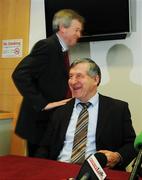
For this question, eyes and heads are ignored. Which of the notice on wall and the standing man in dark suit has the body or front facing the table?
the notice on wall

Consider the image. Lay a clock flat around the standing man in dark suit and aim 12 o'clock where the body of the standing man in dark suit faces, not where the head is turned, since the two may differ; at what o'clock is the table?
The table is roughly at 3 o'clock from the standing man in dark suit.

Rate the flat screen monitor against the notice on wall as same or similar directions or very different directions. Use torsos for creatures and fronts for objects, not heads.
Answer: same or similar directions

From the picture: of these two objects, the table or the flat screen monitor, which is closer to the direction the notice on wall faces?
the table

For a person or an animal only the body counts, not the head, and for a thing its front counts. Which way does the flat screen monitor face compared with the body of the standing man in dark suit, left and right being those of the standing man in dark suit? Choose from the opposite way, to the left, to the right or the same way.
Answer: to the right

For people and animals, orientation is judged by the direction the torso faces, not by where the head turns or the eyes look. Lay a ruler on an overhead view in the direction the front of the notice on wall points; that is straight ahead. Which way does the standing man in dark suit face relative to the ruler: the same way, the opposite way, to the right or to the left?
to the left

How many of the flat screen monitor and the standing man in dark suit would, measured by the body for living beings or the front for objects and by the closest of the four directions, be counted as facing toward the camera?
1

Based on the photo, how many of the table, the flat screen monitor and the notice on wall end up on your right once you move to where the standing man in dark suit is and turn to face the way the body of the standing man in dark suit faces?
1

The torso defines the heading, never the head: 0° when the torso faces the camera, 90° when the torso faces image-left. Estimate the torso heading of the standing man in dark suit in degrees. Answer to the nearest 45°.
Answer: approximately 270°

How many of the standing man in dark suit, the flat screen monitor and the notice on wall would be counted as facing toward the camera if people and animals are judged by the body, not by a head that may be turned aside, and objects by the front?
2

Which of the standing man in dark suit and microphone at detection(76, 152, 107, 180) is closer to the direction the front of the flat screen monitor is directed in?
the microphone

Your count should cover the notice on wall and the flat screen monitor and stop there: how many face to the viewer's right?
0

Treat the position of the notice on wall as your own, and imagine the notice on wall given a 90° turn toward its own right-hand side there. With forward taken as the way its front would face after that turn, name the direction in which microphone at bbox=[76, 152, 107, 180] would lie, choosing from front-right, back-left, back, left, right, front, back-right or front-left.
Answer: left

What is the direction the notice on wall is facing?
toward the camera

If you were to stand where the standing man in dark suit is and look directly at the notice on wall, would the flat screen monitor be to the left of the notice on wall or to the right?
right

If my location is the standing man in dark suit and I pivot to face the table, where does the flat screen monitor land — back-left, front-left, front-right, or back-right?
back-left

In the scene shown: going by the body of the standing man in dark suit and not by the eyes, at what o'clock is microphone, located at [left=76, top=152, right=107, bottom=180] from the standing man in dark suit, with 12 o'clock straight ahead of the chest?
The microphone is roughly at 3 o'clock from the standing man in dark suit.

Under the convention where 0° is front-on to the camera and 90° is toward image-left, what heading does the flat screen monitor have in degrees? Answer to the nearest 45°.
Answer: approximately 0°

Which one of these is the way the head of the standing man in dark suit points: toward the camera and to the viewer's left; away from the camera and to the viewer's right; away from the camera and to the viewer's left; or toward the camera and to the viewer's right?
toward the camera and to the viewer's right

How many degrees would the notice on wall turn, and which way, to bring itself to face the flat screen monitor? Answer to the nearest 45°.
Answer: approximately 45° to its left
